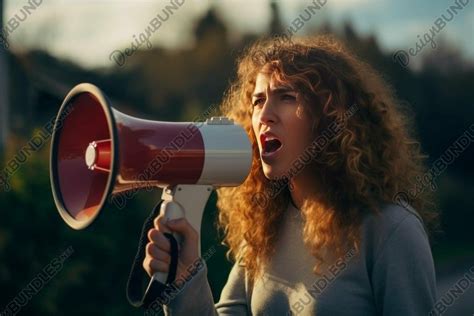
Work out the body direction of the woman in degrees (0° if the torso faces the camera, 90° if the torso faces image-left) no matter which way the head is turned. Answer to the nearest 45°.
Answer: approximately 45°
